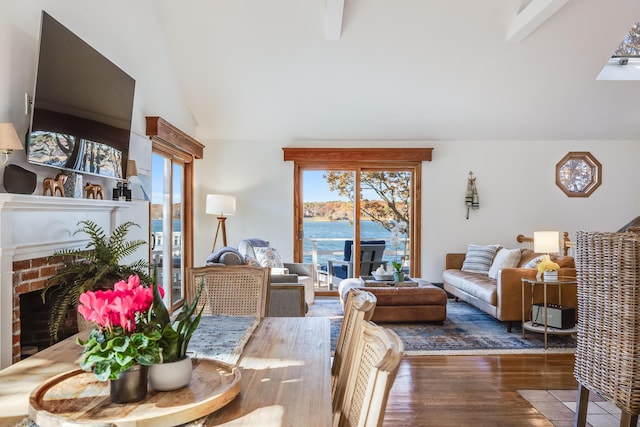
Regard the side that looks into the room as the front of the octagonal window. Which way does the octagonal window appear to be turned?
toward the camera

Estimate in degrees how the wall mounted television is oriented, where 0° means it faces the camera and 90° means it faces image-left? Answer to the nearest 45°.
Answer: approximately 315°

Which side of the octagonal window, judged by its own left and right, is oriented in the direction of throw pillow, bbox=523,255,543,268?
front

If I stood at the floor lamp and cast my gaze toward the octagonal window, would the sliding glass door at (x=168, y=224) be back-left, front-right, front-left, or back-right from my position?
back-right

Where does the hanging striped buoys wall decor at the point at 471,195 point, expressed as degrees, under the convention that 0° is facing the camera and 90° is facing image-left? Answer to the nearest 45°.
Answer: approximately 0°

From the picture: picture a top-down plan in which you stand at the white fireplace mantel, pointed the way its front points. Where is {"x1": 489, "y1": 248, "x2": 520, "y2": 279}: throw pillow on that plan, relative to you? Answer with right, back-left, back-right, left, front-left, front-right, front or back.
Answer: front-left

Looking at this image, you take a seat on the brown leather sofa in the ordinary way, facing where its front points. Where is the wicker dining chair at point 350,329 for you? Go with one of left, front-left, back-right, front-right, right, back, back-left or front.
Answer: front-left

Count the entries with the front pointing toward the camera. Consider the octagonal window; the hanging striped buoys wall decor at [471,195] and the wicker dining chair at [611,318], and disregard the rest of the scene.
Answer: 2

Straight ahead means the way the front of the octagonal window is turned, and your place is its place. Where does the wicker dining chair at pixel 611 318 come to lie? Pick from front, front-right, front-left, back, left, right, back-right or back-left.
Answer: front

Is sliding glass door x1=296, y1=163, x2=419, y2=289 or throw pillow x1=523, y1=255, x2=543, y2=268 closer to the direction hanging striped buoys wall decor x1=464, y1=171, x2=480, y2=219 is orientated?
the throw pillow

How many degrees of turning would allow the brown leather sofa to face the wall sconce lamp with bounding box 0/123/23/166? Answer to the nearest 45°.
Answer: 0° — it already faces it

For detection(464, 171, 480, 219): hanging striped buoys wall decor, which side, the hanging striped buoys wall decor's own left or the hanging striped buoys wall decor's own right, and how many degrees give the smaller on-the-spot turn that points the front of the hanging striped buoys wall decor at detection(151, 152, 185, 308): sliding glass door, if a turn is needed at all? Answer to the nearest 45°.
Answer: approximately 45° to the hanging striped buoys wall decor's own right
